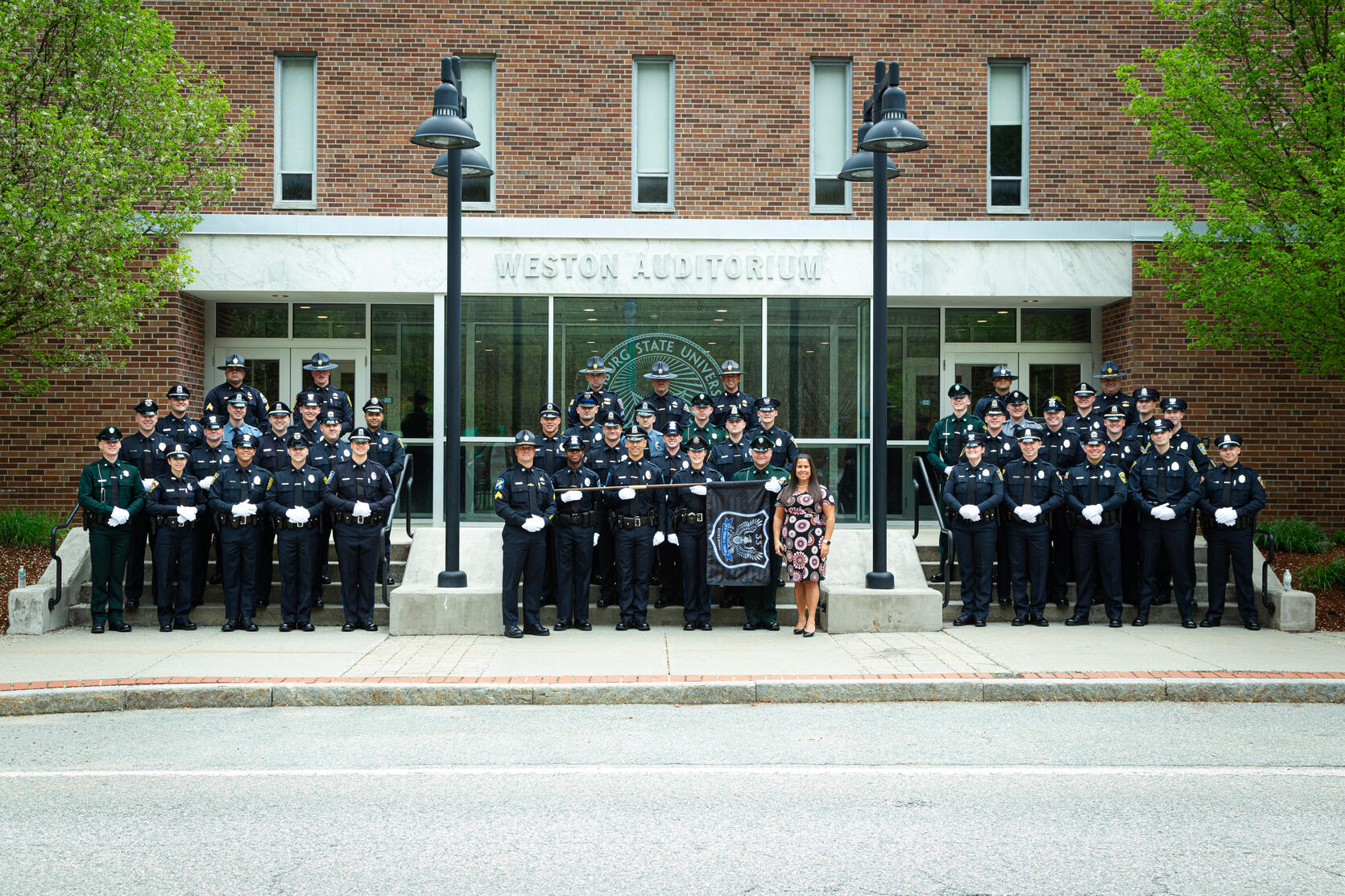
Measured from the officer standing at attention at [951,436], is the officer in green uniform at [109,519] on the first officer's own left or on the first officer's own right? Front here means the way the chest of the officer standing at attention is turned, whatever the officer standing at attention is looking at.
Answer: on the first officer's own right

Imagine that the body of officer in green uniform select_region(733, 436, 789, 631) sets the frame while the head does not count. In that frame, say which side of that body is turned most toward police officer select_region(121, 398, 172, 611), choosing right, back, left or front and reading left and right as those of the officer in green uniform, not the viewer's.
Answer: right

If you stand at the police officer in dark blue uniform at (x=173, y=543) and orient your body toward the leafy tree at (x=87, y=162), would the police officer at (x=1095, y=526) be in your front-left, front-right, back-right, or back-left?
back-right

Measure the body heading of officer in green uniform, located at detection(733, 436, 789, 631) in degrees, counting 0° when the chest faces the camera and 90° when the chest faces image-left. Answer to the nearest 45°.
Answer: approximately 0°

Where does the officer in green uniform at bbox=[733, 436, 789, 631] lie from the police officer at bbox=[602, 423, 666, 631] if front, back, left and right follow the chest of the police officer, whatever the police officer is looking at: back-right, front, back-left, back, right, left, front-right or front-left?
left

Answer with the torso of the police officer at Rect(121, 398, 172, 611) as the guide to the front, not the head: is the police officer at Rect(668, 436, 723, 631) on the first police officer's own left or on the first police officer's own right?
on the first police officer's own left

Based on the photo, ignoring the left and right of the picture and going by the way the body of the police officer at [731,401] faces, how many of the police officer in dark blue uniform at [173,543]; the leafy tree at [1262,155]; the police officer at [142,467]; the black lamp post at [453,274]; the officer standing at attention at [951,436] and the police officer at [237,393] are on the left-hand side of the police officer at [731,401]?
2

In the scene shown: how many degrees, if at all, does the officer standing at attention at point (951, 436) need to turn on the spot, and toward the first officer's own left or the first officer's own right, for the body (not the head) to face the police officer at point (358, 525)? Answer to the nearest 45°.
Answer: approximately 45° to the first officer's own right

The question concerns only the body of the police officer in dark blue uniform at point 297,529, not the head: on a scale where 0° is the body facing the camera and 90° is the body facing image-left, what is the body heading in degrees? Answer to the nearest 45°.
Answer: approximately 0°
